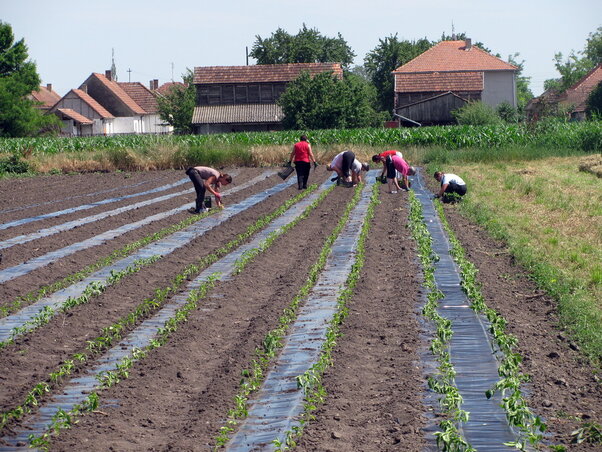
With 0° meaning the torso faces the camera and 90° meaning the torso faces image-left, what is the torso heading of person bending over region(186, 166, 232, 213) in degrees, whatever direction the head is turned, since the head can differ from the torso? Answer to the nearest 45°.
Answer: approximately 270°

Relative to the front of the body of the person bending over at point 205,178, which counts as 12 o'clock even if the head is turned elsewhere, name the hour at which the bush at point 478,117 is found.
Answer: The bush is roughly at 10 o'clock from the person bending over.

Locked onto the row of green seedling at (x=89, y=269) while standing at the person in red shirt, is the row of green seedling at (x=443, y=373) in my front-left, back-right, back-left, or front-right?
front-left

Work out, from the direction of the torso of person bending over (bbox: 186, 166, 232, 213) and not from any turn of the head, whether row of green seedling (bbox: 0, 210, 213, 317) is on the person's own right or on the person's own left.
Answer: on the person's own right

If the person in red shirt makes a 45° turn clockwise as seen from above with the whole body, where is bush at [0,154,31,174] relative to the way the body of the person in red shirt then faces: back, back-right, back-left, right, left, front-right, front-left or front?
left

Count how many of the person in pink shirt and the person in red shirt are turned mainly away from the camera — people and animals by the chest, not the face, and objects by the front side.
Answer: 1

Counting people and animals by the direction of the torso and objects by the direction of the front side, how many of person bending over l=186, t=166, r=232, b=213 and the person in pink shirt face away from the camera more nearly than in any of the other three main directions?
0

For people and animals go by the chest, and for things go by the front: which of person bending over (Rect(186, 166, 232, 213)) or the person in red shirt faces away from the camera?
the person in red shirt

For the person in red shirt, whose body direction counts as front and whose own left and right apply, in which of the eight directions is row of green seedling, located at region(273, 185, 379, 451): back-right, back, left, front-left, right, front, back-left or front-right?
back

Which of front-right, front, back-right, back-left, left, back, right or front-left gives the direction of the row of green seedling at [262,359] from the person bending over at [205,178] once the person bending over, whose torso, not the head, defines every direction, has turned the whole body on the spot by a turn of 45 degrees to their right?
front-right
